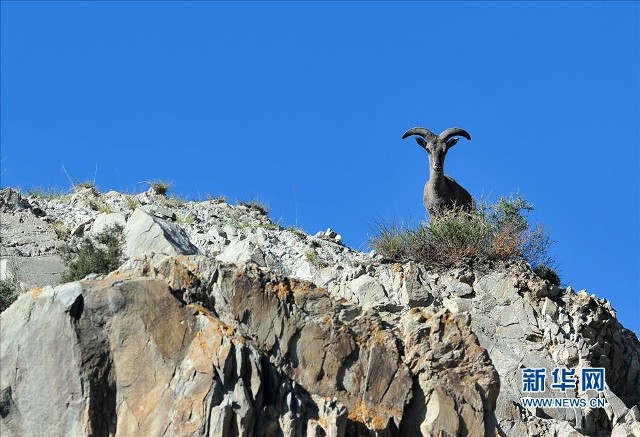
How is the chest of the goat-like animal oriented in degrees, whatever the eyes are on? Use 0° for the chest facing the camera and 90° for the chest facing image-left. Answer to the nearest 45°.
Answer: approximately 45°
